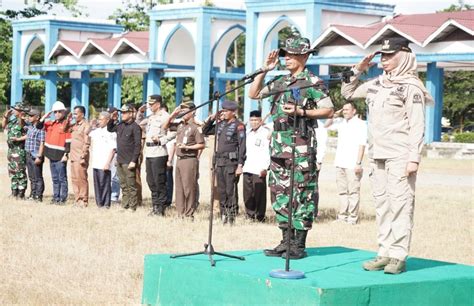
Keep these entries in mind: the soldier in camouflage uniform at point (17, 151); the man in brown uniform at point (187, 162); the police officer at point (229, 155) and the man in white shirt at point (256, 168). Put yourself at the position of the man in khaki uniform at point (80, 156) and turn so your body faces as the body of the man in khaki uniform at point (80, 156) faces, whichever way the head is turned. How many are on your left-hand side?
3

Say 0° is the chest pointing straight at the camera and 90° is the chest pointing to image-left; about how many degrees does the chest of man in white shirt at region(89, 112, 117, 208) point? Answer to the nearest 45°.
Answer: approximately 45°

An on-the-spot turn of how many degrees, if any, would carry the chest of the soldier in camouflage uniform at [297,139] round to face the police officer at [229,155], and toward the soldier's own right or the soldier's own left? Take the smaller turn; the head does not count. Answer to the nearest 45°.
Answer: approximately 135° to the soldier's own right

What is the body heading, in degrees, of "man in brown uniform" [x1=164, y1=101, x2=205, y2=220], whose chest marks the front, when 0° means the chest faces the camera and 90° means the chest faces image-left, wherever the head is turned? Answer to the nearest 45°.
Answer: approximately 45°

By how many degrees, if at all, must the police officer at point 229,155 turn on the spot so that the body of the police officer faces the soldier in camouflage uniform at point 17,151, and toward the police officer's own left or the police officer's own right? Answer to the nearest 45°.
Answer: approximately 90° to the police officer's own right

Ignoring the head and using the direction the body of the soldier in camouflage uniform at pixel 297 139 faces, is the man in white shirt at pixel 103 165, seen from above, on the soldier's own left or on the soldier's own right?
on the soldier's own right

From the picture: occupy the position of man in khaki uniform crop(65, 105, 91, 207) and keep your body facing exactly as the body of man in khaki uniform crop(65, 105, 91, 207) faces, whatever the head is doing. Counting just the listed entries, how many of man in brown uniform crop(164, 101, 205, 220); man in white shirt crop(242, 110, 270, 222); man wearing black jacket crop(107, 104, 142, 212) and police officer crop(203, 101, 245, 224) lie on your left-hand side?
4

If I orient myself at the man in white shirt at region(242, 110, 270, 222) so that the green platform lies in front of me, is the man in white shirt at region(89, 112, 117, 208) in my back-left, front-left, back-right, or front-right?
back-right

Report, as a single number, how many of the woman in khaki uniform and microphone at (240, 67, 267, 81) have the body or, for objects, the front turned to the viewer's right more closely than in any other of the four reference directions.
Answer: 1

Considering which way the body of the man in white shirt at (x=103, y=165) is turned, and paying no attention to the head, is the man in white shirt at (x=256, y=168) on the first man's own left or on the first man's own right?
on the first man's own left

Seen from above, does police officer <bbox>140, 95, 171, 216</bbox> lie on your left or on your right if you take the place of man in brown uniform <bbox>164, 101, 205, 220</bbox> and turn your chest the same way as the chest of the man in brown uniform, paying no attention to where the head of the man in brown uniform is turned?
on your right

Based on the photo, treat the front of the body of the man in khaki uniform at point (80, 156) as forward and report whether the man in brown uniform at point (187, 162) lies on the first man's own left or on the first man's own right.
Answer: on the first man's own left

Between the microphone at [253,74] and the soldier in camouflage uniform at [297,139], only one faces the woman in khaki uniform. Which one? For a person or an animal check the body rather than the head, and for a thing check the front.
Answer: the microphone
